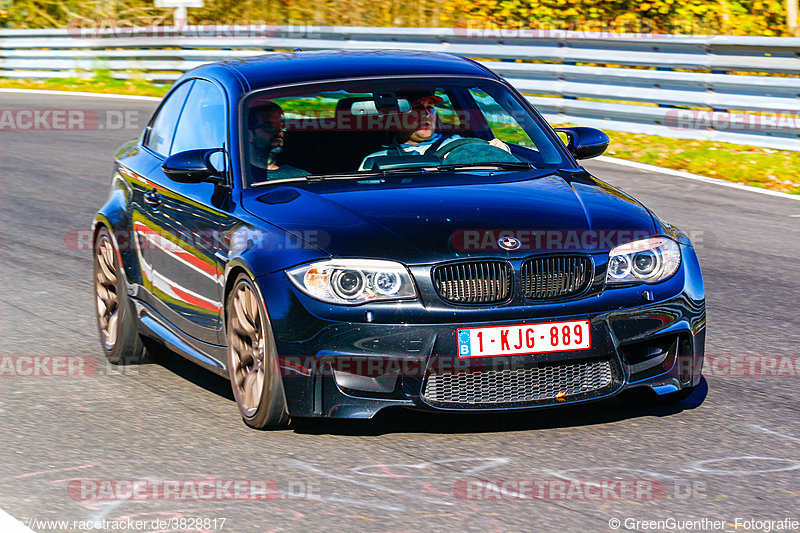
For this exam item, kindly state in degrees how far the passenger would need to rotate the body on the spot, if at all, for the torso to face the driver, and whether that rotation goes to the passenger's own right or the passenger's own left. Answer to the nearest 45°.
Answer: approximately 45° to the passenger's own left

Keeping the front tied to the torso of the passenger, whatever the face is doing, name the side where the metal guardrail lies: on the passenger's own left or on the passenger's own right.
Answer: on the passenger's own left

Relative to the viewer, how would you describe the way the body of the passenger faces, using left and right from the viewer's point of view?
facing the viewer and to the right of the viewer

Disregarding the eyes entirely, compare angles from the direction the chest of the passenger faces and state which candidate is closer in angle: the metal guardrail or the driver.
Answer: the driver

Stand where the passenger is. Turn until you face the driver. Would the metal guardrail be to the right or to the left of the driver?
left

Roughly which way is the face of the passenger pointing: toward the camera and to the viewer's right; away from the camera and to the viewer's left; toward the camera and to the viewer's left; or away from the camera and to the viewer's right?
toward the camera and to the viewer's right
